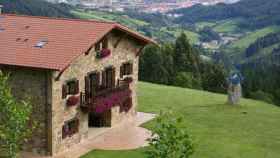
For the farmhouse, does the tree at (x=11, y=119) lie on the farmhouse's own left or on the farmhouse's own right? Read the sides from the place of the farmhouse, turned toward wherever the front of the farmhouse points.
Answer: on the farmhouse's own right

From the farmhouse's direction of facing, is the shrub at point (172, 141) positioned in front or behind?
in front

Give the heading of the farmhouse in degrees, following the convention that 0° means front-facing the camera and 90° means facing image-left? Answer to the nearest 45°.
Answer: approximately 315°
